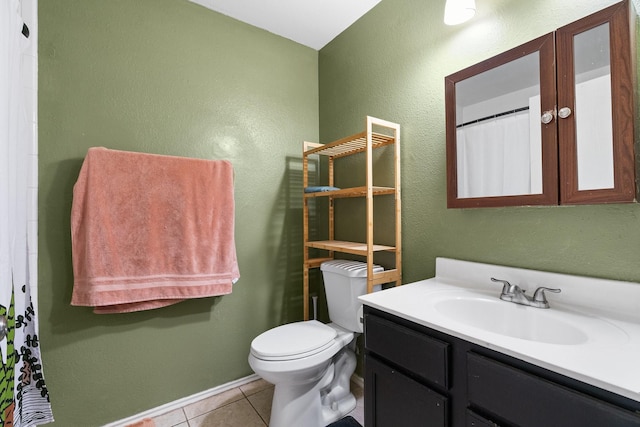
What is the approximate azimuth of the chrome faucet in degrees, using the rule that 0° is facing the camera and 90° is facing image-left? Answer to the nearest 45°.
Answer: approximately 45°

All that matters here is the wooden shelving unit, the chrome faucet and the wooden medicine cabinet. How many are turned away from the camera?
0

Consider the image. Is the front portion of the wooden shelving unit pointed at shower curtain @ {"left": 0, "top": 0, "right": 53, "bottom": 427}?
yes

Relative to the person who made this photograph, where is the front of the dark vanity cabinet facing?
facing the viewer and to the left of the viewer

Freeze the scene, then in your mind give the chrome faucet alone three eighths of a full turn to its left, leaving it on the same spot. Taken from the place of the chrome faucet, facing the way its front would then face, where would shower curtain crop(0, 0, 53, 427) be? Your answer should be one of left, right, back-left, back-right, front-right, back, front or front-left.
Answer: back-right

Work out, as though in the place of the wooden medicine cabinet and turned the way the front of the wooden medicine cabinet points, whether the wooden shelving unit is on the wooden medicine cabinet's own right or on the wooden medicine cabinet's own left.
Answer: on the wooden medicine cabinet's own right

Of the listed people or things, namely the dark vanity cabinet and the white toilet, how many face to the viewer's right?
0

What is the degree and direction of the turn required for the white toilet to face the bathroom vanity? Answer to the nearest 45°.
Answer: approximately 90° to its left

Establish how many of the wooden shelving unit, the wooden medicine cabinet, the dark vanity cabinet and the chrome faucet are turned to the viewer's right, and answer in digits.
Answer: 0

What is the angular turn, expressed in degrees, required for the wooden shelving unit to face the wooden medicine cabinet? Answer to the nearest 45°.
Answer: approximately 90° to its left

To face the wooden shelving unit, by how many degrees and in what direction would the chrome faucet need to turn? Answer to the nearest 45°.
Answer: approximately 45° to its right

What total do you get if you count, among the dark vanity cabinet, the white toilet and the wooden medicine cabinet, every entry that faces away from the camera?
0

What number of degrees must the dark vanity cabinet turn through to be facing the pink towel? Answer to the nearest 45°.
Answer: approximately 45° to its right

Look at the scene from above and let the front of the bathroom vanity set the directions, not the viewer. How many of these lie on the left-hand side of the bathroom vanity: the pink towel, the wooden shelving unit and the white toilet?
0
